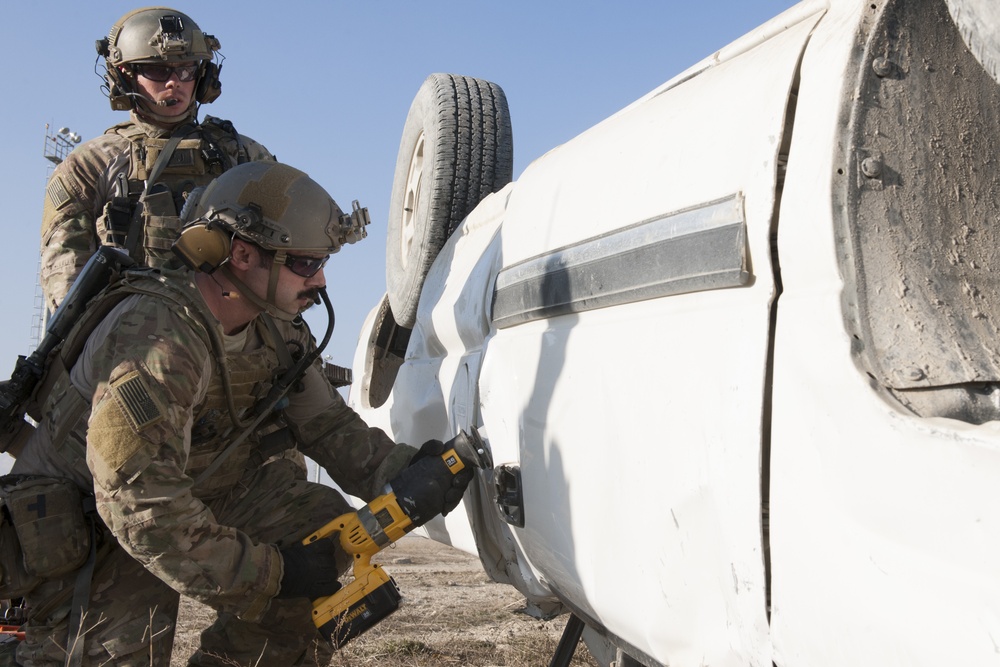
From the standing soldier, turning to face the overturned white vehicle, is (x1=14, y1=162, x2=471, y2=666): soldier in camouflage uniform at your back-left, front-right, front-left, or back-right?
front-right

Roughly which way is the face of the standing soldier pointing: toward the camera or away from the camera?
toward the camera

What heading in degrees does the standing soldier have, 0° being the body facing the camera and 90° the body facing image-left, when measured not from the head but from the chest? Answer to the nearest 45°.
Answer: approximately 315°

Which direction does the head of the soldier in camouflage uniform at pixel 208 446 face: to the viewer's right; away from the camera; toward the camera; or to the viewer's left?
to the viewer's right

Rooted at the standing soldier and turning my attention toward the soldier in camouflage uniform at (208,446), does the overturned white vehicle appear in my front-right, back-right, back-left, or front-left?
front-left

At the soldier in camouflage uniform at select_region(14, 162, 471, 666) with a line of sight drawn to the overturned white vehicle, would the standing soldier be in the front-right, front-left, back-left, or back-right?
back-left
